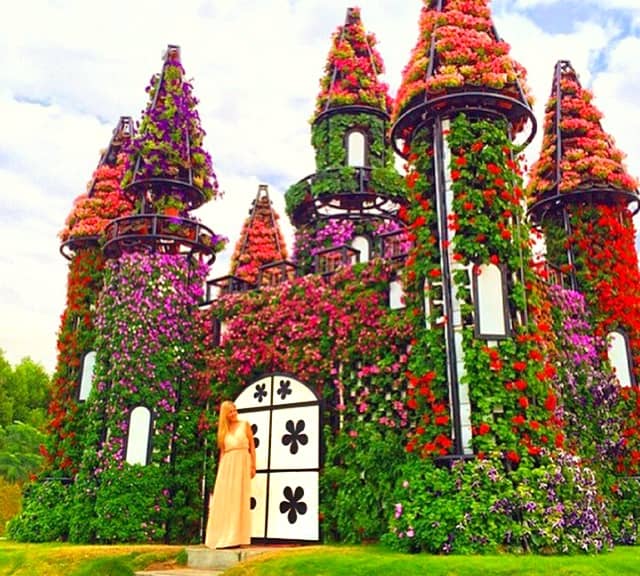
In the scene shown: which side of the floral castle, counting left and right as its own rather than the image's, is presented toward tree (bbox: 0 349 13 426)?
right

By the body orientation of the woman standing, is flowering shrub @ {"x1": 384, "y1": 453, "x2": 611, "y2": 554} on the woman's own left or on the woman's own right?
on the woman's own left

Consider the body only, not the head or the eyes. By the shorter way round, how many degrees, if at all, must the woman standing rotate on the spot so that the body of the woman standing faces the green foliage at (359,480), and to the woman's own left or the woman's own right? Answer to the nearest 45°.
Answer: approximately 90° to the woman's own left

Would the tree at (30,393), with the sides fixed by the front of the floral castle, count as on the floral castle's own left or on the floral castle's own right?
on the floral castle's own right

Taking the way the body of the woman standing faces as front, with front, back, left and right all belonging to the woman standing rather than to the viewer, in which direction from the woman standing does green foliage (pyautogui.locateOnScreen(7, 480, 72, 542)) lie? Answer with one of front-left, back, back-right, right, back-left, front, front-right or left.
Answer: back-right

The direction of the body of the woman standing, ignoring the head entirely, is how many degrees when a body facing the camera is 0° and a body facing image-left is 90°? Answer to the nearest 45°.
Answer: approximately 0°

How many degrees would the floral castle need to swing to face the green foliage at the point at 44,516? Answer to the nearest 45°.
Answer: approximately 45° to its right

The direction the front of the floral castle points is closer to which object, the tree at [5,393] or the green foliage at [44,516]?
the green foliage
